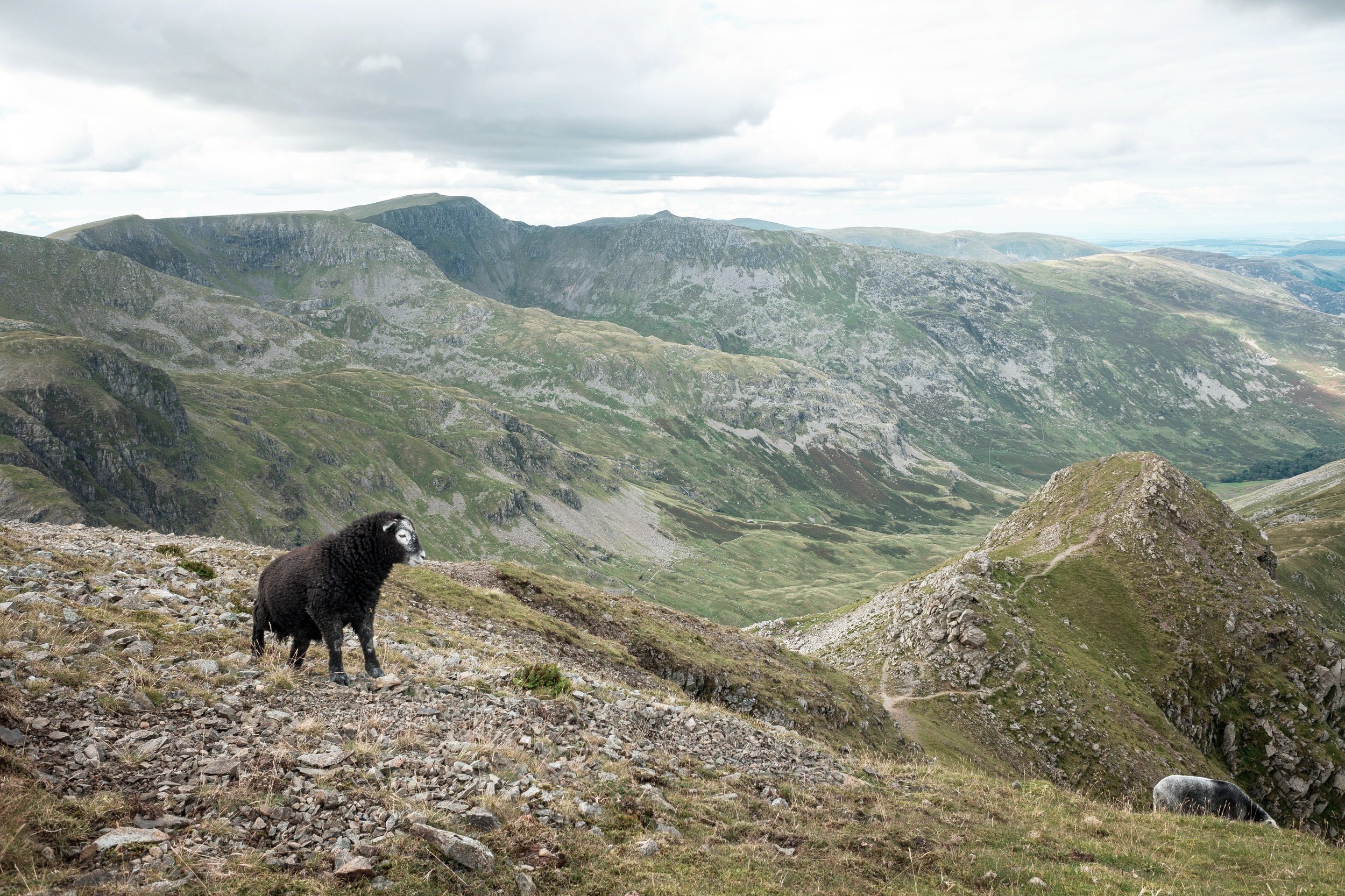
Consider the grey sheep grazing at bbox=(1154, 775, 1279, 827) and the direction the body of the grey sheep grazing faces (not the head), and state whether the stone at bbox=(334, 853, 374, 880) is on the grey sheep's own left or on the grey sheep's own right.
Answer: on the grey sheep's own right

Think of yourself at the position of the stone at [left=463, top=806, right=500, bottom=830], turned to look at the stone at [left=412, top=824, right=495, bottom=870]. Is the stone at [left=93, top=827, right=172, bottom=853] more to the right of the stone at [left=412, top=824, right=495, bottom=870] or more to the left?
right

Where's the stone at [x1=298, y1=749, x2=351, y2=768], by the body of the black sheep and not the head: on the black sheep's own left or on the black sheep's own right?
on the black sheep's own right

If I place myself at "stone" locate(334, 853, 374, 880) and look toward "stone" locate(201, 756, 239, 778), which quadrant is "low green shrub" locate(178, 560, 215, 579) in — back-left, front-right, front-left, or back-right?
front-right

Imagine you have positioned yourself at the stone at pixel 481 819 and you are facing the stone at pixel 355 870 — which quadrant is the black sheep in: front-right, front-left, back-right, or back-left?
back-right

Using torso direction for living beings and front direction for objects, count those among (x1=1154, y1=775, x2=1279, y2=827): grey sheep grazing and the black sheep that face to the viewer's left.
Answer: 0

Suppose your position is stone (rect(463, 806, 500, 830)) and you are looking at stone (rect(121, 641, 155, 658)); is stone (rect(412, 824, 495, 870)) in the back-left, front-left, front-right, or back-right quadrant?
back-left

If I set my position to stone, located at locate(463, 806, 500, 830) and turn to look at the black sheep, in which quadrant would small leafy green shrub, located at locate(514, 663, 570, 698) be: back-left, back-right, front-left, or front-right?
front-right

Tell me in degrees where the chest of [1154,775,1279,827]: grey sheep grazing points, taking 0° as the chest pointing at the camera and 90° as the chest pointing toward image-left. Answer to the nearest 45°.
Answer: approximately 270°
